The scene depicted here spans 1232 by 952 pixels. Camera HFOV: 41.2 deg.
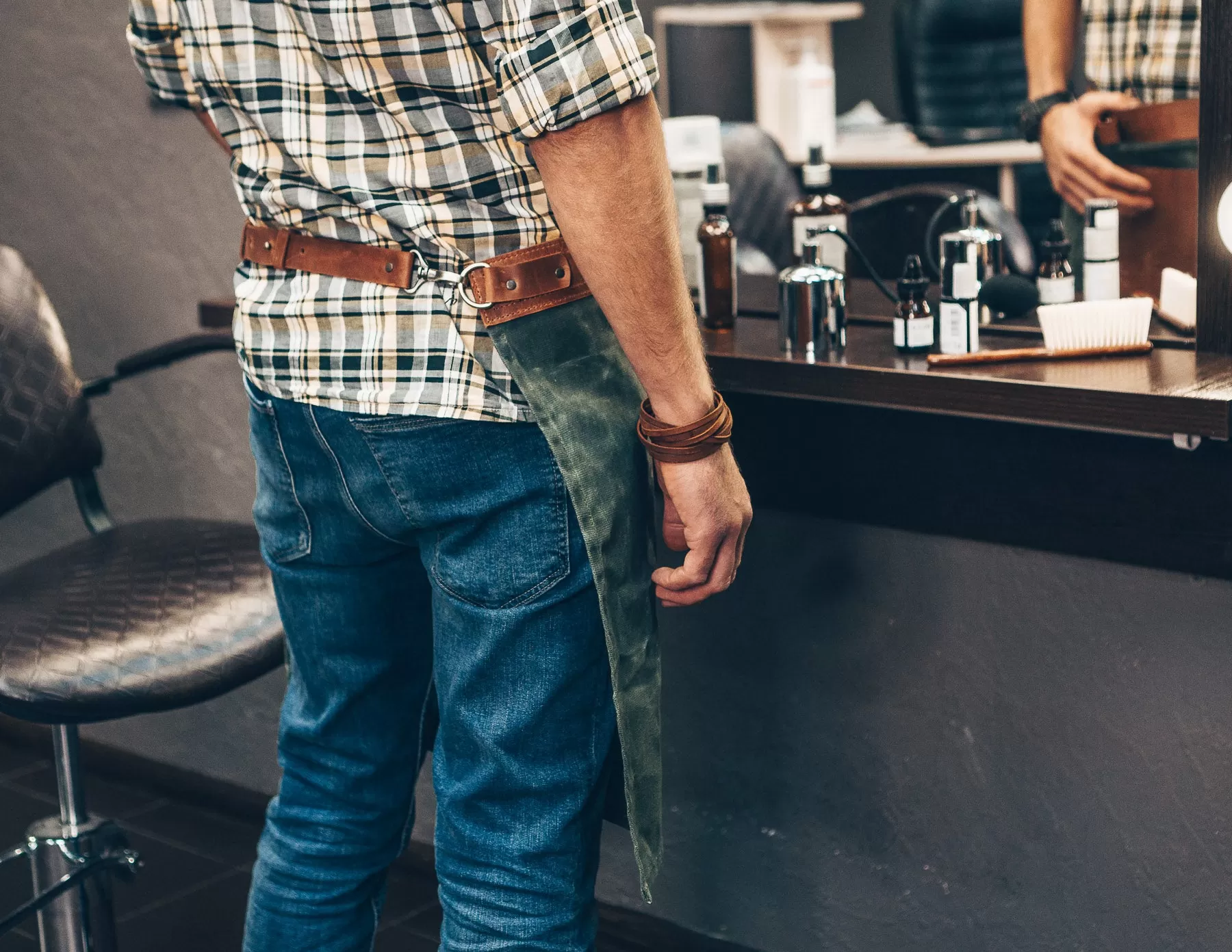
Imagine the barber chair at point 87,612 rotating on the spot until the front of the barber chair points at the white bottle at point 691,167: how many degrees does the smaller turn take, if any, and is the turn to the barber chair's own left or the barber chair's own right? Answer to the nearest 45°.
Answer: approximately 45° to the barber chair's own left

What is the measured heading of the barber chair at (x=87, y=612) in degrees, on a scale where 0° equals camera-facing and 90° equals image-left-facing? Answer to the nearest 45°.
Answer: approximately 315°

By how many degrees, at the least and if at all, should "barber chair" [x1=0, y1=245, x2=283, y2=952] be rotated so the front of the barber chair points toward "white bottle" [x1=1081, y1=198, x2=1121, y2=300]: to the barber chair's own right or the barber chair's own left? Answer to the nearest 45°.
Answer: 0° — it already faces it

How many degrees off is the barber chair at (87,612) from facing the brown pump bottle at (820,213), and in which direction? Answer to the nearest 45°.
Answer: approximately 45° to its left

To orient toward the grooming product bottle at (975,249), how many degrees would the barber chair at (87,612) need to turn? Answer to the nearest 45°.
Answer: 0° — it already faces it

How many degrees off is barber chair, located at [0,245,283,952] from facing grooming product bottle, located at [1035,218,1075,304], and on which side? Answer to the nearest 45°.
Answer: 0° — it already faces it
